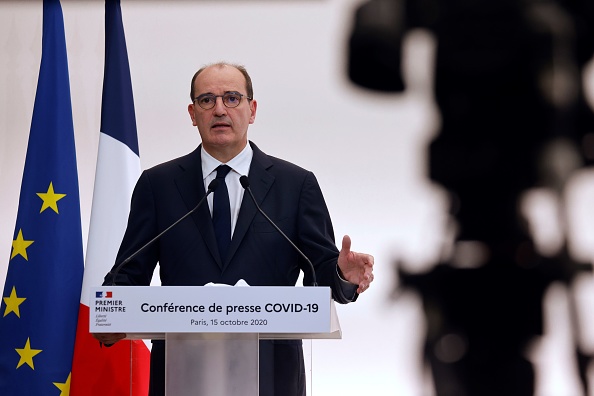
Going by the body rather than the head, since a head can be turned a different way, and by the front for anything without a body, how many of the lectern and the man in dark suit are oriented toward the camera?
2

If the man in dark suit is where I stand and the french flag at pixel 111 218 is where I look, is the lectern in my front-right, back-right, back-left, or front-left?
back-left

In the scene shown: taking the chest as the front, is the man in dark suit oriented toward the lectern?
yes

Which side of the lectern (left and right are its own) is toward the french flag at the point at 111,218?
back

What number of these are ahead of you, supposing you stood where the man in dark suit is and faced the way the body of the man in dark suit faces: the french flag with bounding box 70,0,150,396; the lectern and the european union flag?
1

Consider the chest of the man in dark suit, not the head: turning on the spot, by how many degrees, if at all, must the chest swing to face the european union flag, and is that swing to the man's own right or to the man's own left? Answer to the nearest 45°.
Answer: approximately 135° to the man's own right

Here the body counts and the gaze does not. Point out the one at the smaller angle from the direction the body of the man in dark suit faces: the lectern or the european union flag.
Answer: the lectern

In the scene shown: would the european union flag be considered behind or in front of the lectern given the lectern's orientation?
behind

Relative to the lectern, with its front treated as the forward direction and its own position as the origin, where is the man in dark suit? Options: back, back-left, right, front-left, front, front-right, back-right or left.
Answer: back
